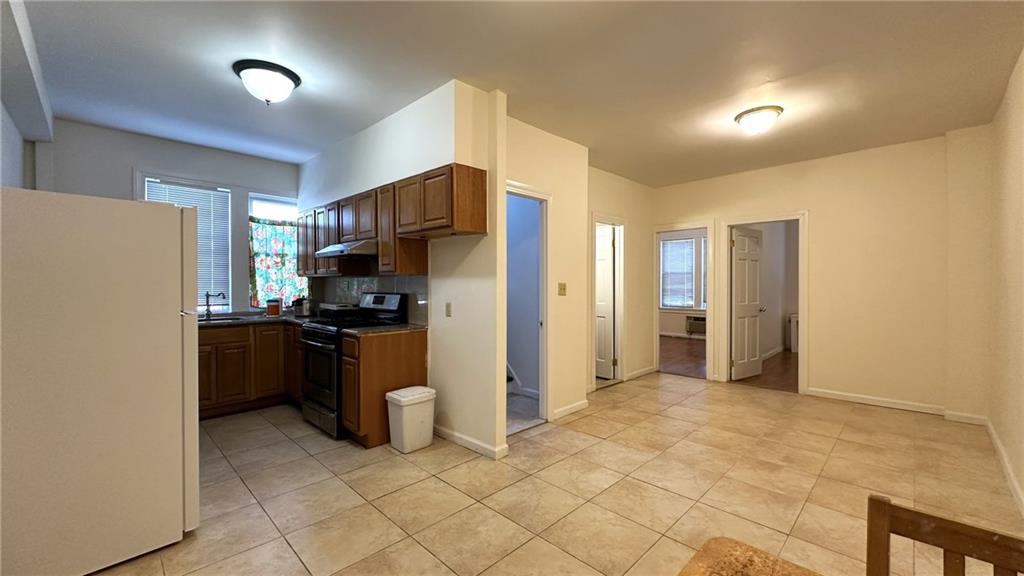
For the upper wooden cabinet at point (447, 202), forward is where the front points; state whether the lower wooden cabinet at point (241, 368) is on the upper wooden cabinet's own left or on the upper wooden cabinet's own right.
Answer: on the upper wooden cabinet's own right

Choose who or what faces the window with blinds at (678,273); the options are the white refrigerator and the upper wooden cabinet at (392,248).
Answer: the white refrigerator

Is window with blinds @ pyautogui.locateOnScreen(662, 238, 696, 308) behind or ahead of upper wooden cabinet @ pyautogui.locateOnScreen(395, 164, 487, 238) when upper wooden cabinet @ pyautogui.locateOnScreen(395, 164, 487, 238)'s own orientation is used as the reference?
behind

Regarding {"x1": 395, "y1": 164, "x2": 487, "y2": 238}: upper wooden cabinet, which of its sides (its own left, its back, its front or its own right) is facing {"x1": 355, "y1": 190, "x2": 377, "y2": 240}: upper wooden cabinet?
right

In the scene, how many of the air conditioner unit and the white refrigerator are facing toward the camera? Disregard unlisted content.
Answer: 1

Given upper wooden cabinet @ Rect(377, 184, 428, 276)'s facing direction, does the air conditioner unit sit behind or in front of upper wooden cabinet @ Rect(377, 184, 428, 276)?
behind

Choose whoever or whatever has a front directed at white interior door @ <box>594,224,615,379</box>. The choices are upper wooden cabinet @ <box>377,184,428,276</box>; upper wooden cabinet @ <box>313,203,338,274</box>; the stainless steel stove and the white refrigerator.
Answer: the white refrigerator

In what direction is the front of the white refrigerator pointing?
to the viewer's right
